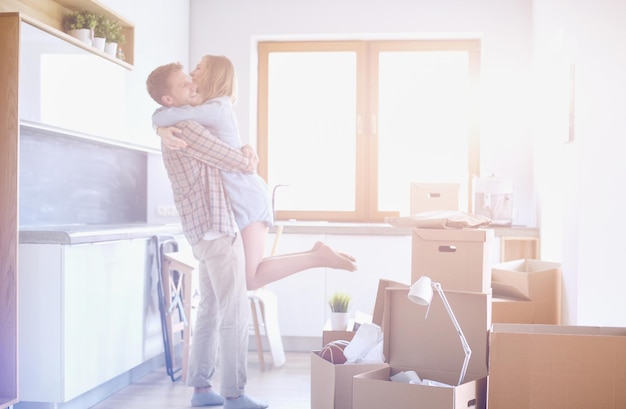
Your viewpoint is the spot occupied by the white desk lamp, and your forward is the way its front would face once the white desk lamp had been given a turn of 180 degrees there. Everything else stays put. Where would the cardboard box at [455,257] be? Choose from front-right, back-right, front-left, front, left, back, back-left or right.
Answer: left

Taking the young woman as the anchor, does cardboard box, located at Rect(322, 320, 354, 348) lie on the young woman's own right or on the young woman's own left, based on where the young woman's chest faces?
on the young woman's own left

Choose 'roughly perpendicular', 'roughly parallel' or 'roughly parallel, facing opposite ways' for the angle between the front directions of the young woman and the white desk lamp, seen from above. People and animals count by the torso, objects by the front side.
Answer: roughly parallel

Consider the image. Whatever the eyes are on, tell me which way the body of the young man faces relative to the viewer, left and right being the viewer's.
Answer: facing to the right of the viewer

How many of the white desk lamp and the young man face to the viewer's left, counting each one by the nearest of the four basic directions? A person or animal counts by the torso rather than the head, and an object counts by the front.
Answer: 1

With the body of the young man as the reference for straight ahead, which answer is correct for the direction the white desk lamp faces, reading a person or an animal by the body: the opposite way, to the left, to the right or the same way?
the opposite way

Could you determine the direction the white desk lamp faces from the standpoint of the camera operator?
facing to the left of the viewer

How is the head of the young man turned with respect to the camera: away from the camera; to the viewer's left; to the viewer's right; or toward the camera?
to the viewer's right

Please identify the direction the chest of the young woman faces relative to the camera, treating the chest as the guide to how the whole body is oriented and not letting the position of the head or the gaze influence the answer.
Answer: to the viewer's left

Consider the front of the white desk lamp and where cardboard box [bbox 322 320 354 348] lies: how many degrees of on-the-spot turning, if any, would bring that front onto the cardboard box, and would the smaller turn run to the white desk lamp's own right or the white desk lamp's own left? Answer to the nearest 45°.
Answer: approximately 45° to the white desk lamp's own right

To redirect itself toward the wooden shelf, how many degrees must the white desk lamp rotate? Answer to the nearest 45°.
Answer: approximately 45° to its right

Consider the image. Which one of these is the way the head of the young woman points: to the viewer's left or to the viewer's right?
to the viewer's left

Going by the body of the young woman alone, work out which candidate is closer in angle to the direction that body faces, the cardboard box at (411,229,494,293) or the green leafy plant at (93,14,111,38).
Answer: the green leafy plant
